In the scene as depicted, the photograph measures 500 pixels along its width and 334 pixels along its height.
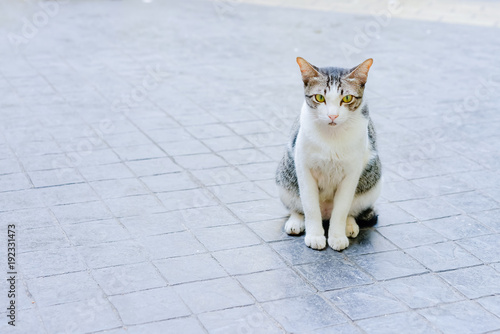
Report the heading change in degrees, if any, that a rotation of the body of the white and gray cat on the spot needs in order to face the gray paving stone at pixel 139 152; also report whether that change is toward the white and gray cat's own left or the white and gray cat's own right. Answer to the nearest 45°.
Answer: approximately 135° to the white and gray cat's own right

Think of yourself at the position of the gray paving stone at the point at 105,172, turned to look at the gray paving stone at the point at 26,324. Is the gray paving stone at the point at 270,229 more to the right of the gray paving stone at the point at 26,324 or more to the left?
left

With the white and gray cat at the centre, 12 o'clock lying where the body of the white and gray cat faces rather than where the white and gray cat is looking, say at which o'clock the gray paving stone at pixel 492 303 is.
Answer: The gray paving stone is roughly at 10 o'clock from the white and gray cat.

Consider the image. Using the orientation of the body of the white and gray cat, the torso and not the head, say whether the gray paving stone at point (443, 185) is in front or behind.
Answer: behind

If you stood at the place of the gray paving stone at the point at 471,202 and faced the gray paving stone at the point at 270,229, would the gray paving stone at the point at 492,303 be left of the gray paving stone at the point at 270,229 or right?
left

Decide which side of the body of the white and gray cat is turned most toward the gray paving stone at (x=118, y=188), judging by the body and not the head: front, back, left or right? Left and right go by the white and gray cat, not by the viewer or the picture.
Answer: right

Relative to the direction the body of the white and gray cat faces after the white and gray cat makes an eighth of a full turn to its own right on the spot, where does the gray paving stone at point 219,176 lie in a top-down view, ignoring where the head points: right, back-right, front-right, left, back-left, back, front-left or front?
right

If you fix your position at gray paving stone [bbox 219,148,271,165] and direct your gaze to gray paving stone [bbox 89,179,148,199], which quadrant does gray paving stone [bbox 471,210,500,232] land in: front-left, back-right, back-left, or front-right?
back-left

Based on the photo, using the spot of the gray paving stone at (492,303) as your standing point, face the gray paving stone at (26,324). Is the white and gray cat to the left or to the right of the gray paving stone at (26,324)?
right

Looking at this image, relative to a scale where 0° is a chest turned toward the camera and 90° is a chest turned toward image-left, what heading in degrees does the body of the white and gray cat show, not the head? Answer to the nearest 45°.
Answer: approximately 0°

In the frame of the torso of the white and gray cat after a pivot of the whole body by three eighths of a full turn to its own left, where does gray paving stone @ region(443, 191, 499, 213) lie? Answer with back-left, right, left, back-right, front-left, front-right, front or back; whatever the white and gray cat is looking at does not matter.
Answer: front
